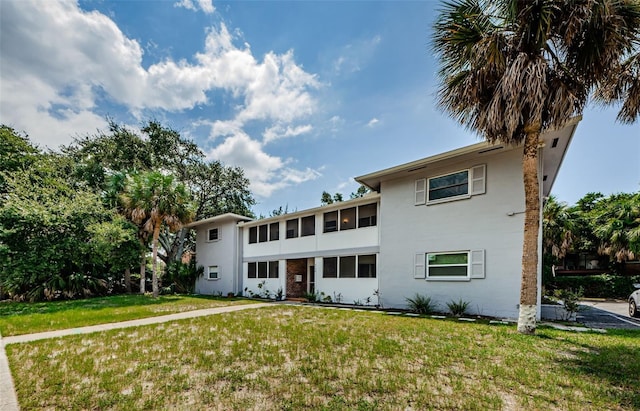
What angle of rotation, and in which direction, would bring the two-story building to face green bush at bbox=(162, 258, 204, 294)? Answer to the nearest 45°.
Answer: approximately 90° to its right

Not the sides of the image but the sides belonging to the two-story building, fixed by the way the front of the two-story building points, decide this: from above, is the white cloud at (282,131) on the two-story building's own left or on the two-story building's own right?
on the two-story building's own right

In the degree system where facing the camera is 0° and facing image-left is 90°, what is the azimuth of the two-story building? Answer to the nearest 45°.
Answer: approximately 45°

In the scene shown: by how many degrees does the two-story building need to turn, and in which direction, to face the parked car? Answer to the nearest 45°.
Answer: approximately 135° to its left

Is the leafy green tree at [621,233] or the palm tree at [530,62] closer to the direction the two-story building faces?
the palm tree

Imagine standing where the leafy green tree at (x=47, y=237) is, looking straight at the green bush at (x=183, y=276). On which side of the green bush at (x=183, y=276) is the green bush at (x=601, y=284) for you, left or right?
right

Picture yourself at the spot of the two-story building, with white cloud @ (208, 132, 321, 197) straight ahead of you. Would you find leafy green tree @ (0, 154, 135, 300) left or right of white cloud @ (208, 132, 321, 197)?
left
